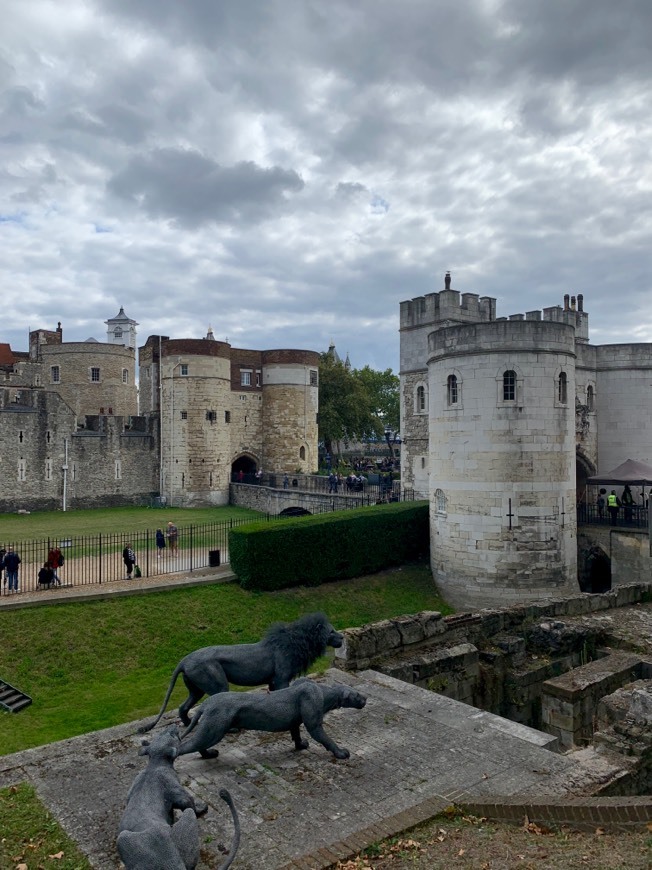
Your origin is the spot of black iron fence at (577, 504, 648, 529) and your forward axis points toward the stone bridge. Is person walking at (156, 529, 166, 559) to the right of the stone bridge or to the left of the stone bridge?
left

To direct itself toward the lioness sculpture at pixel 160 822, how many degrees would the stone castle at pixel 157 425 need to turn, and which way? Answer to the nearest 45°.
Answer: approximately 45° to its right

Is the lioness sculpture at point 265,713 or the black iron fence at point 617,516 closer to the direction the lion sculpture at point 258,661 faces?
the black iron fence

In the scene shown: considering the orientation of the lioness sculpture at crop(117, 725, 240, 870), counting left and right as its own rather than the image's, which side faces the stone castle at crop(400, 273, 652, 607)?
front

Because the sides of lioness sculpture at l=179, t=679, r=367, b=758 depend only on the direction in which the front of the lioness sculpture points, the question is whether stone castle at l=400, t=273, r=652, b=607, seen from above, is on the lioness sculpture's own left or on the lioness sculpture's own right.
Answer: on the lioness sculpture's own left

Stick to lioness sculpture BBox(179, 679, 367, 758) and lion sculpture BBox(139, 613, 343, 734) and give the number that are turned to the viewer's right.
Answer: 2

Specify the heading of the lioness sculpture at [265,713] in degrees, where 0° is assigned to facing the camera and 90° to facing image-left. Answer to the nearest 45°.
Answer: approximately 270°

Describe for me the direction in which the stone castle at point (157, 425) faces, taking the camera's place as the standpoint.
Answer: facing the viewer and to the right of the viewer

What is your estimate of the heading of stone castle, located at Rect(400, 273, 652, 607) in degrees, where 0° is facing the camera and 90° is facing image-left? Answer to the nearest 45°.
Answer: approximately 315°

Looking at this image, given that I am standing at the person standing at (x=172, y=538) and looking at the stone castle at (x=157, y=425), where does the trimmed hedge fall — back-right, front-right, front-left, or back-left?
back-right

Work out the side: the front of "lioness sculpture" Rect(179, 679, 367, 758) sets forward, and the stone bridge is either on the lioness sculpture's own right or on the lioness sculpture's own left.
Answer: on the lioness sculpture's own left

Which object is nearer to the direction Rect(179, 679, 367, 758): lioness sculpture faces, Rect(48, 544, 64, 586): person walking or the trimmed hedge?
the trimmed hedge

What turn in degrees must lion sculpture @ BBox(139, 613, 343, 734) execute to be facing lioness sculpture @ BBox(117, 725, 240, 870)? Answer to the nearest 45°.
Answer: approximately 90° to its right

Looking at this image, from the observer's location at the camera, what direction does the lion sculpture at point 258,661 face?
facing to the right of the viewer
